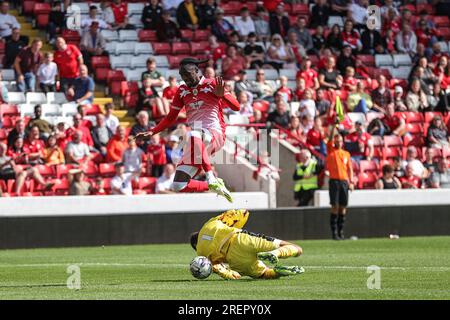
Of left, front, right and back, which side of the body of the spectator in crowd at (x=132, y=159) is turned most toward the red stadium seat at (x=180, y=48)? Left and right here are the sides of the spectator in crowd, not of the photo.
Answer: back

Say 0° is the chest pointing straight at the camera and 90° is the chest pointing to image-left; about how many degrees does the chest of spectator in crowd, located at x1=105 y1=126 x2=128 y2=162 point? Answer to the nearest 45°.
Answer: approximately 315°

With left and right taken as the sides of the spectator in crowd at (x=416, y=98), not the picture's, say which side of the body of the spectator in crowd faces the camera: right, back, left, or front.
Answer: front

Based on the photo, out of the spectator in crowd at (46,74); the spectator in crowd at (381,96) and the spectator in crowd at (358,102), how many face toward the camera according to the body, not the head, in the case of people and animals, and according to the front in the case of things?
3

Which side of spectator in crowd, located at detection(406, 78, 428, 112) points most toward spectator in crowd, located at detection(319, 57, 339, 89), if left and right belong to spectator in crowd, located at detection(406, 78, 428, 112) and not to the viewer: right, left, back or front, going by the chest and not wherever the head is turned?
right

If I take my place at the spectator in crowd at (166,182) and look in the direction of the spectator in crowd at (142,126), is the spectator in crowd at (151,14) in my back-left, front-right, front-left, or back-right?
front-right

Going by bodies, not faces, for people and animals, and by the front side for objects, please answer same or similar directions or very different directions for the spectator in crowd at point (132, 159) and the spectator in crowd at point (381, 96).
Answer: same or similar directions

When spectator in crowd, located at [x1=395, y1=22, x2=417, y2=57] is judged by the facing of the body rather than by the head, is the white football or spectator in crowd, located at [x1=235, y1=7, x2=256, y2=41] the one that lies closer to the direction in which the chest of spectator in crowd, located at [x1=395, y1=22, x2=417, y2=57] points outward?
the white football

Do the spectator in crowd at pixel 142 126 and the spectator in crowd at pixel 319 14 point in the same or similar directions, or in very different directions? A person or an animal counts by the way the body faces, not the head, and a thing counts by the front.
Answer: same or similar directions

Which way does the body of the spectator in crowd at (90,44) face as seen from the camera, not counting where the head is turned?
toward the camera

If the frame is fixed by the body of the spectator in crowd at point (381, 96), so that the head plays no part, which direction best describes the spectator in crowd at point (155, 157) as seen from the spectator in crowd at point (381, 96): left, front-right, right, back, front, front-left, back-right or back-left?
front-right

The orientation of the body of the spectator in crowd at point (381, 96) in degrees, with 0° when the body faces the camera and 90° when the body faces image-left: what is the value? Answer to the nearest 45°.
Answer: approximately 0°

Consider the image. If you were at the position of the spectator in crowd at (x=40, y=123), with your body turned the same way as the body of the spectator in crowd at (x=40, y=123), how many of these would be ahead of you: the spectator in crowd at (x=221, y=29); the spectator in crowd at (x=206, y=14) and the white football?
1

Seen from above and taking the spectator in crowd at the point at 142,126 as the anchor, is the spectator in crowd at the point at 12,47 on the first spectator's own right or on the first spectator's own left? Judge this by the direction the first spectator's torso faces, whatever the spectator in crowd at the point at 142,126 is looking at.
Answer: on the first spectator's own right

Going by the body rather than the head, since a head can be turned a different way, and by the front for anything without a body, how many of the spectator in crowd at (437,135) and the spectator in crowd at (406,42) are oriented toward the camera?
2

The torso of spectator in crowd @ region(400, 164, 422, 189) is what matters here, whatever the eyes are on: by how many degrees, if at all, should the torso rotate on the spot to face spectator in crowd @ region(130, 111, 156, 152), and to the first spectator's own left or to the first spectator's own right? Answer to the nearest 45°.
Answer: approximately 90° to the first spectator's own right

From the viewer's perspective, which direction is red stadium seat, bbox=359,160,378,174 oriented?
toward the camera
